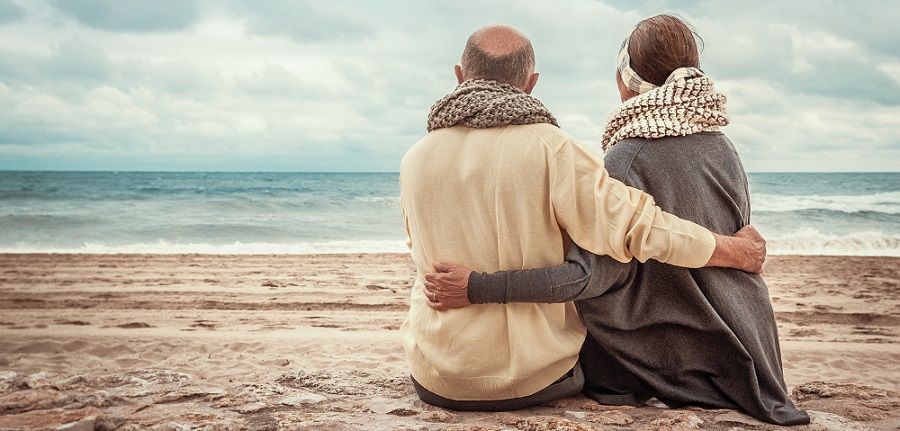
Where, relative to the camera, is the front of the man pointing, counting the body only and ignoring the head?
away from the camera

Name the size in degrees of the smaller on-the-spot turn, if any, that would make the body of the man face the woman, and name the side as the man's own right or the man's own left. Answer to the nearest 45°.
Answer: approximately 45° to the man's own right

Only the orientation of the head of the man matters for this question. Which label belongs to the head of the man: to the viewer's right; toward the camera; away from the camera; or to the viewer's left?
away from the camera
